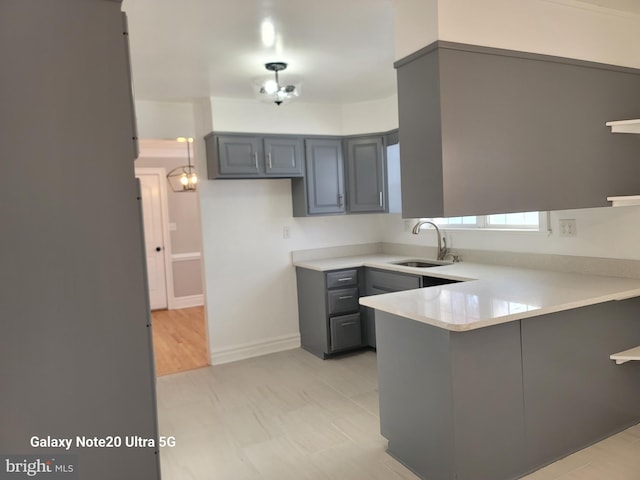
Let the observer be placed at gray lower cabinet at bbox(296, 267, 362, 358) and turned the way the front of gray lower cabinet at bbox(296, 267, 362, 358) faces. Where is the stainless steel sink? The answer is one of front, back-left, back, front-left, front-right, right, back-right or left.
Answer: front-left

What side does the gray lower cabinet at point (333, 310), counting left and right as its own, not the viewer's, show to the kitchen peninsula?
front

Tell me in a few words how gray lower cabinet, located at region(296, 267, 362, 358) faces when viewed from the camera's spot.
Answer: facing the viewer and to the right of the viewer

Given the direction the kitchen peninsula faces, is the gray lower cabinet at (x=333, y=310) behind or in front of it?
in front

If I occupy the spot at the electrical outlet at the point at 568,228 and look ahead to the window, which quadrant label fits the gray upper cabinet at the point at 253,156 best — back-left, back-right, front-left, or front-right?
front-left

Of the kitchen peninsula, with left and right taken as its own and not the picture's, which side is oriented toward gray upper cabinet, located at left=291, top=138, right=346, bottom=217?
front

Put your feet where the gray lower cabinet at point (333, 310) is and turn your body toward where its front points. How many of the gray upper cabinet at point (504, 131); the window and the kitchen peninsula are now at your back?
0

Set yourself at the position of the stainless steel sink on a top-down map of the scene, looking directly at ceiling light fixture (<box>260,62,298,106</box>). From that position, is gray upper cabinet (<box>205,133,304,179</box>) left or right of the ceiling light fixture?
right

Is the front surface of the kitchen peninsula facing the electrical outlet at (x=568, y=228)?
no
